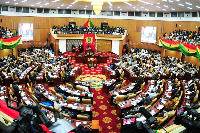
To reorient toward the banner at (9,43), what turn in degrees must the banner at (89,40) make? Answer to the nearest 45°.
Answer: approximately 45° to its right

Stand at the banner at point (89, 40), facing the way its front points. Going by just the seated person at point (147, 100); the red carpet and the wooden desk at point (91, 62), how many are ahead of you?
3

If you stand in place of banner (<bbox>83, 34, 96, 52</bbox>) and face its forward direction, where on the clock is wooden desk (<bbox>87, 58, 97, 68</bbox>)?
The wooden desk is roughly at 12 o'clock from the banner.

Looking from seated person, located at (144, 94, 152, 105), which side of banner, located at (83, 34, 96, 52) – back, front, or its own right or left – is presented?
front

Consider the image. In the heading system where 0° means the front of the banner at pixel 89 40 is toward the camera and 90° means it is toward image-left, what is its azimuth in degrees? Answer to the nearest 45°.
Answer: approximately 0°

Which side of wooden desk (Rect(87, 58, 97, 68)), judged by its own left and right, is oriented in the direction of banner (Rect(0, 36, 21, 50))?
right

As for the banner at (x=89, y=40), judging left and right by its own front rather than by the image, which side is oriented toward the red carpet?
front

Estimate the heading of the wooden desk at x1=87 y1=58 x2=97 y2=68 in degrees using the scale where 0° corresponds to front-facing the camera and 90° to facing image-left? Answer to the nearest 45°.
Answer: approximately 0°
